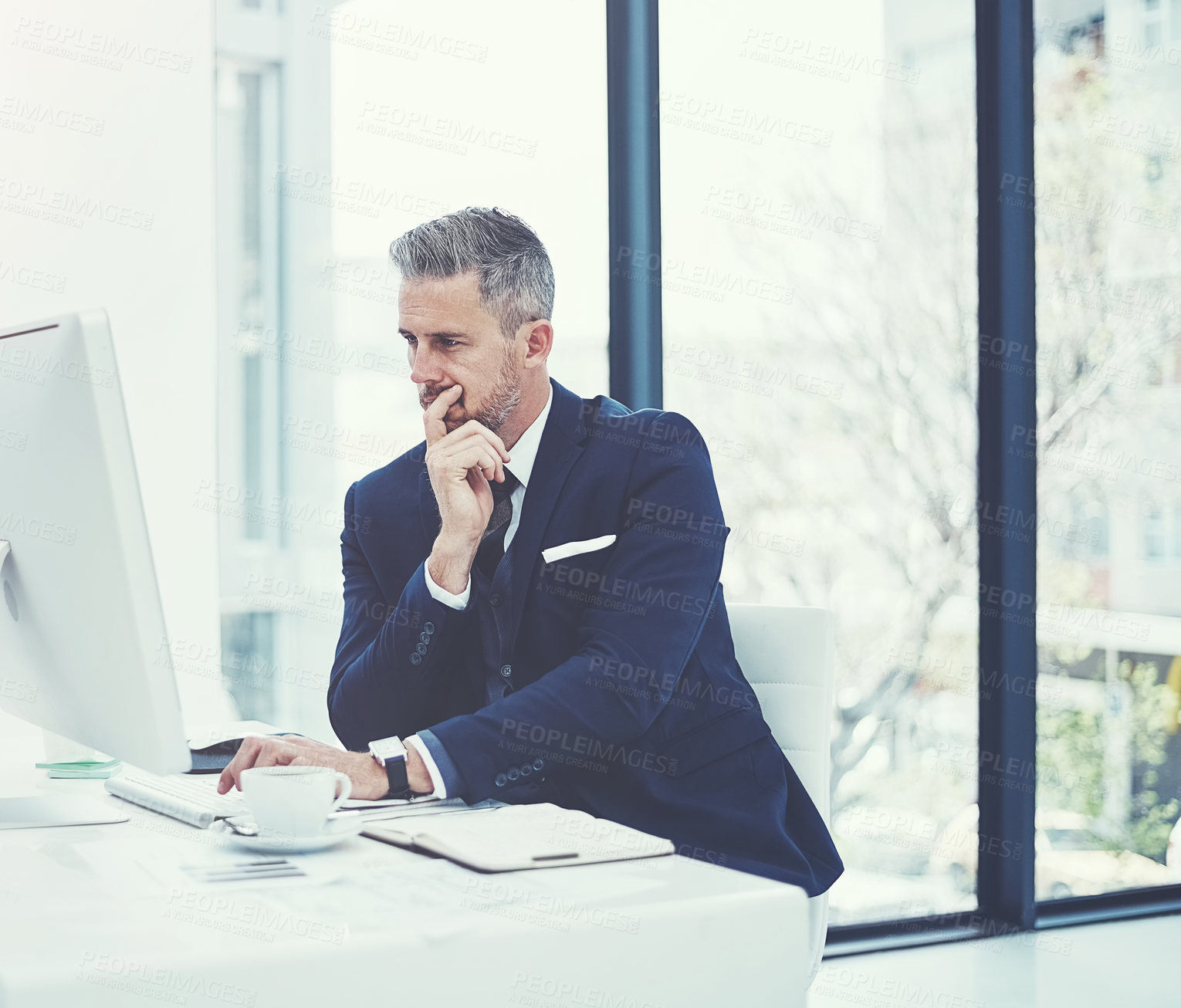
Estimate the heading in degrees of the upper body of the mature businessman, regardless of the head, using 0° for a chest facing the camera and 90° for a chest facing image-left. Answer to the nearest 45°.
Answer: approximately 45°

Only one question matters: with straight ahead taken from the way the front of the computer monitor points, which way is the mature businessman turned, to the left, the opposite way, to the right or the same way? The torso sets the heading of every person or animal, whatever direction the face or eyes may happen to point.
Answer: the opposite way

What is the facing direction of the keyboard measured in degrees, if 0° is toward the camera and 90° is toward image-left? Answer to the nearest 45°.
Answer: approximately 225°

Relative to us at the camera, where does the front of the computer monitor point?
facing away from the viewer and to the right of the viewer

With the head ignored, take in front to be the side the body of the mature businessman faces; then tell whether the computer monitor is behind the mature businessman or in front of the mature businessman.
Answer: in front

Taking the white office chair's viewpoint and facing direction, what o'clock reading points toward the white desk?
The white desk is roughly at 11 o'clock from the white office chair.

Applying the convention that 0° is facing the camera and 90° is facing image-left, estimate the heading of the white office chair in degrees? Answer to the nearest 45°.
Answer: approximately 45°
